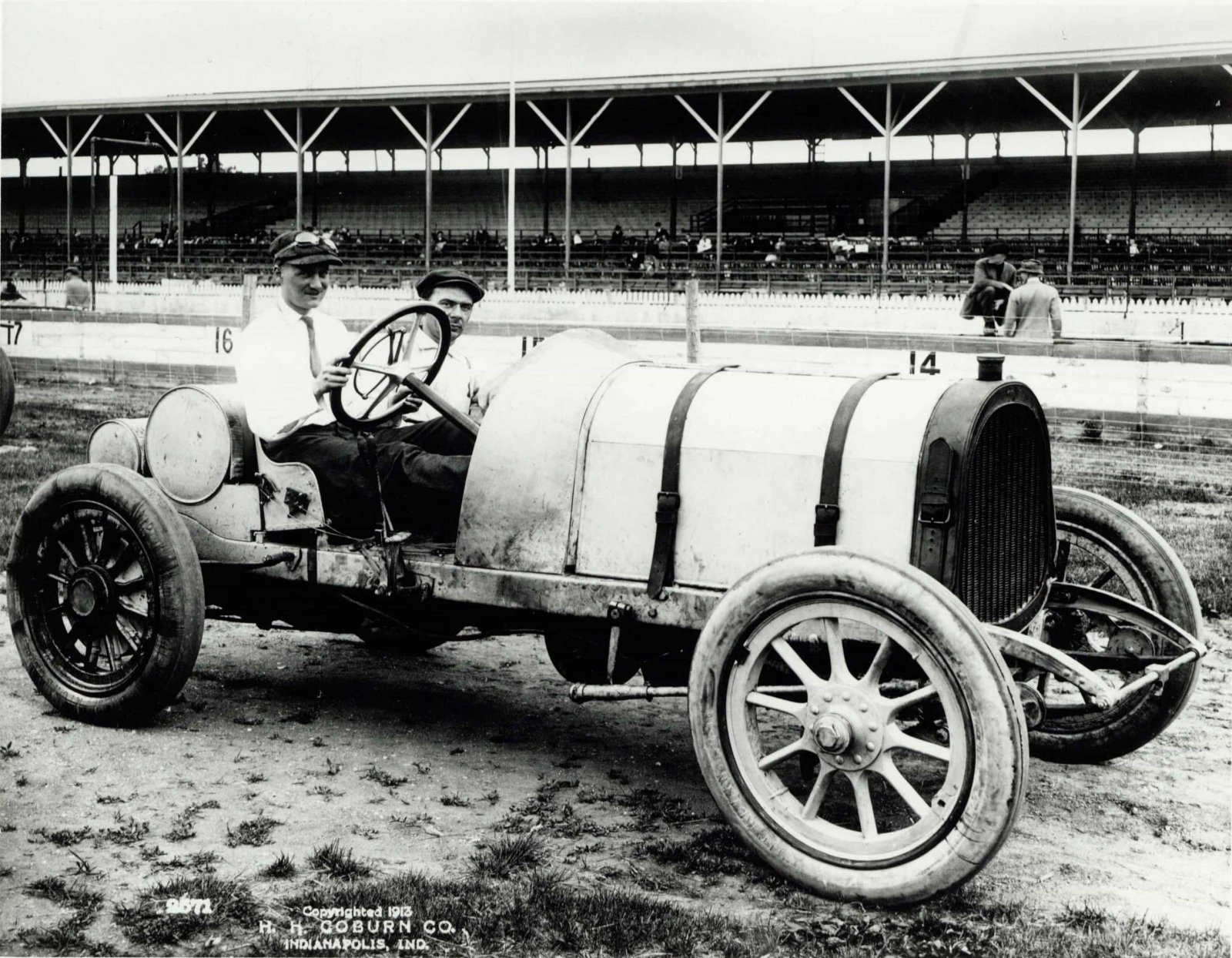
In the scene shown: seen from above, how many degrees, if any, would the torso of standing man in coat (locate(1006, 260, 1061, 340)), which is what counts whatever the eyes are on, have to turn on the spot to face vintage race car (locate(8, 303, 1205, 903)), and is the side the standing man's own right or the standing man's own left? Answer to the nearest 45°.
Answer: approximately 180°

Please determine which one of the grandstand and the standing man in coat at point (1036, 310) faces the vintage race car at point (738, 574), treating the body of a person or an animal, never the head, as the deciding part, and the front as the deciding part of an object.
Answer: the grandstand

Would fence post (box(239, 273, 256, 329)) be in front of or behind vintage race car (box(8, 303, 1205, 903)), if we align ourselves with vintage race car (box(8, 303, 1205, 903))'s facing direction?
behind

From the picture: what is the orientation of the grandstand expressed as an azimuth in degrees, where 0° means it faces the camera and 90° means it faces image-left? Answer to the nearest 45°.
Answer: approximately 0°

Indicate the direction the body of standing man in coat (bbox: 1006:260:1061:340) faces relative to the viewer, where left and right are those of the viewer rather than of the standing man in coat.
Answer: facing away from the viewer

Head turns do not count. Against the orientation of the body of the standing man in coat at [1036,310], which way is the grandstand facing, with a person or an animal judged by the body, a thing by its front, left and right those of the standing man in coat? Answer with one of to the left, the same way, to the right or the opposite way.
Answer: the opposite way

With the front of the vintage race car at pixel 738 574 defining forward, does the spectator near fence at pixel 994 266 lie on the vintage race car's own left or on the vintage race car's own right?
on the vintage race car's own left

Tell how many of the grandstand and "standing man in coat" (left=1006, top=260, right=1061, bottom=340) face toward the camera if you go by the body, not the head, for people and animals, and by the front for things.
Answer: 1

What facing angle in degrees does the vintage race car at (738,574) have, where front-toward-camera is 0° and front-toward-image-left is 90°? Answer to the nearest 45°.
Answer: approximately 315°
